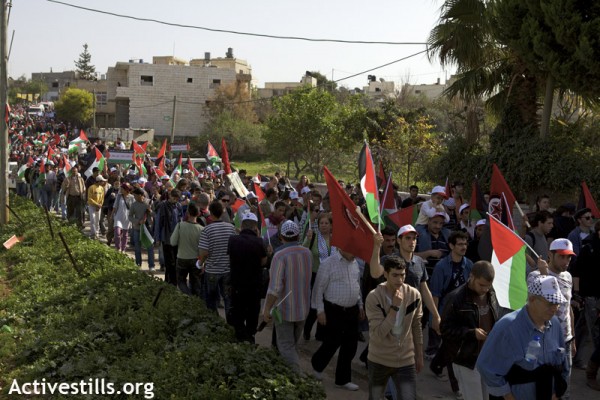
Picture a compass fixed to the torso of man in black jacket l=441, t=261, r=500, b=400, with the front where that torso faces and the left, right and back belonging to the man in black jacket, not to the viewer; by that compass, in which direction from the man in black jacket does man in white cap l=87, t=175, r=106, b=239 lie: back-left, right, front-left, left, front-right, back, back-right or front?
back

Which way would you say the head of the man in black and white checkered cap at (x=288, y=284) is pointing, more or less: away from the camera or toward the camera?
away from the camera

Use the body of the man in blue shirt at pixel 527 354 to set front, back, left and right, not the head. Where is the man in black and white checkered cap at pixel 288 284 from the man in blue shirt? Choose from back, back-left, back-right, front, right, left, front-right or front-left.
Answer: back

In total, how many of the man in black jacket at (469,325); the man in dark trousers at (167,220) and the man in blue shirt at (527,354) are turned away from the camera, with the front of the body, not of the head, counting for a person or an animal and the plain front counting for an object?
0

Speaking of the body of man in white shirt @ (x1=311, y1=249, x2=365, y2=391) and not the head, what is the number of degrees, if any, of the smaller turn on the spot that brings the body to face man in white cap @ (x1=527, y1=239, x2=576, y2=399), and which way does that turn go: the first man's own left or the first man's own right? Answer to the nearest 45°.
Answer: approximately 45° to the first man's own left

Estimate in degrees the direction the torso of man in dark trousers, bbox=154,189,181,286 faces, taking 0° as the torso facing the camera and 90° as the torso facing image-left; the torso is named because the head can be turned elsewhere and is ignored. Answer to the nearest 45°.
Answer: approximately 315°

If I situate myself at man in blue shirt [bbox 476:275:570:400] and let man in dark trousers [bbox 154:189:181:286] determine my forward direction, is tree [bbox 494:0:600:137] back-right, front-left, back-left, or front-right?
front-right

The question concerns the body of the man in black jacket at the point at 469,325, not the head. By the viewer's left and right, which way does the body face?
facing the viewer and to the right of the viewer

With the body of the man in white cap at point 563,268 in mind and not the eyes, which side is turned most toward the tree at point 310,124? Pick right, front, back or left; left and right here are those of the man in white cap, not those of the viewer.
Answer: back

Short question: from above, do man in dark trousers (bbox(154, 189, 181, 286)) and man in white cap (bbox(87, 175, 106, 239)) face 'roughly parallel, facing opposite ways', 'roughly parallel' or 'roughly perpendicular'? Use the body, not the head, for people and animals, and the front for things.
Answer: roughly parallel

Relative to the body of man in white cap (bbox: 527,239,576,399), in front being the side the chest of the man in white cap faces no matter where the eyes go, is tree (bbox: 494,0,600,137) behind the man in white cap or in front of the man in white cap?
behind

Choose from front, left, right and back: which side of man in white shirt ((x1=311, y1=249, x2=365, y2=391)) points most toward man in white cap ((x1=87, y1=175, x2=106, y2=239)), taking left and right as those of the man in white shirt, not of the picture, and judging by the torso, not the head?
back

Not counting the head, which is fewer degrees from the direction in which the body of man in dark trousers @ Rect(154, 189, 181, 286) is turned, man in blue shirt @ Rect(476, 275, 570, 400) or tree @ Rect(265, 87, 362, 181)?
the man in blue shirt
